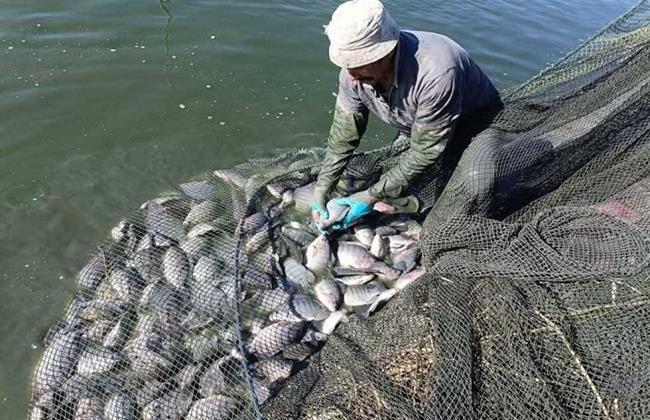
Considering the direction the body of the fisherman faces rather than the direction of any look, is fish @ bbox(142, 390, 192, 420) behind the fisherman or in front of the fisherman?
in front

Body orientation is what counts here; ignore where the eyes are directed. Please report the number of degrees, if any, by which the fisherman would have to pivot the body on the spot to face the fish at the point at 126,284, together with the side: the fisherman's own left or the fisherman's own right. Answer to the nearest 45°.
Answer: approximately 45° to the fisherman's own right

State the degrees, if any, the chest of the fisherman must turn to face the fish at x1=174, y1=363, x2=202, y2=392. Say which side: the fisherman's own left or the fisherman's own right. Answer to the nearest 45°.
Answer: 0° — they already face it

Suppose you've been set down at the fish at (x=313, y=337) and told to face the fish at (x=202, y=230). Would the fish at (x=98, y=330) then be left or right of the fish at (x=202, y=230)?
left

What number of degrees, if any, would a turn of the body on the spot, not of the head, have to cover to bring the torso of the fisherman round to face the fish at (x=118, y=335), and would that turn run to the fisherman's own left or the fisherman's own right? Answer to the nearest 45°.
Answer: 0° — they already face it

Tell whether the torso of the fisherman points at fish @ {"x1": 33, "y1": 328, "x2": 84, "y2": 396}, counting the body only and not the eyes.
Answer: yes

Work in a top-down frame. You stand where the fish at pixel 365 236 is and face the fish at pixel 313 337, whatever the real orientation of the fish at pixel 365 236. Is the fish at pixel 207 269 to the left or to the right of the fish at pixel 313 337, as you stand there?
right

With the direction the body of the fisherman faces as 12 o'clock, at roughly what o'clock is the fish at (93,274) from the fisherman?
The fish is roughly at 1 o'clock from the fisherman.

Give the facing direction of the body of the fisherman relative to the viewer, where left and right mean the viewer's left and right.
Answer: facing the viewer and to the left of the viewer

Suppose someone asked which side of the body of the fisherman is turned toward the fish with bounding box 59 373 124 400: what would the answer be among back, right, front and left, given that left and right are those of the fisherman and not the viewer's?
front

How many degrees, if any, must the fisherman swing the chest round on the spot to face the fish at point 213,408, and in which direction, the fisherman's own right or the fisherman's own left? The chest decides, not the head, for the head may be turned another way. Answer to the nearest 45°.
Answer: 0° — they already face it
